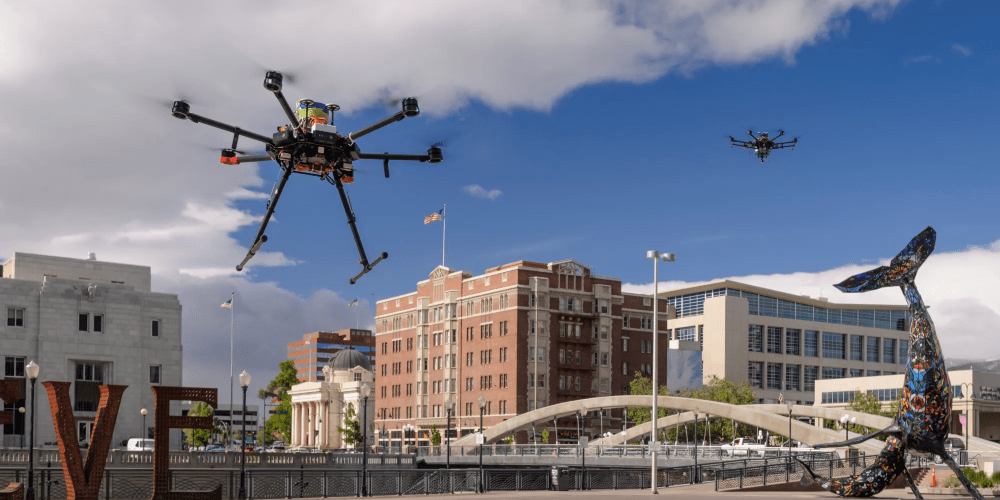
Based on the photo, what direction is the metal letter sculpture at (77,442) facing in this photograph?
toward the camera

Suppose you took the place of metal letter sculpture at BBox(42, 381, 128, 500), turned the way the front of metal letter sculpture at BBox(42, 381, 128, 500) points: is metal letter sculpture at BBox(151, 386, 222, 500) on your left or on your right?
on your left

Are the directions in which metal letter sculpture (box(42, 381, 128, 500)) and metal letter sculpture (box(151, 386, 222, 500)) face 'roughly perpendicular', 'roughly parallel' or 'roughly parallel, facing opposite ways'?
roughly parallel

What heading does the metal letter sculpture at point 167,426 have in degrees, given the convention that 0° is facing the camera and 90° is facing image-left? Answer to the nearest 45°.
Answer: approximately 0°

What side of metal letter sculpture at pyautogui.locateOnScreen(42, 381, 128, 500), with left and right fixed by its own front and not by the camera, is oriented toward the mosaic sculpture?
left

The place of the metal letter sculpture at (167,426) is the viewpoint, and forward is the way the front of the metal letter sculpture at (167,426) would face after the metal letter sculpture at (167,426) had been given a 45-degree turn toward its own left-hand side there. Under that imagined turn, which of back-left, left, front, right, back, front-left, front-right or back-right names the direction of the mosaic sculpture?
front-left

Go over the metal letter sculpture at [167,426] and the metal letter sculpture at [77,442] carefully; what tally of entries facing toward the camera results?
2
